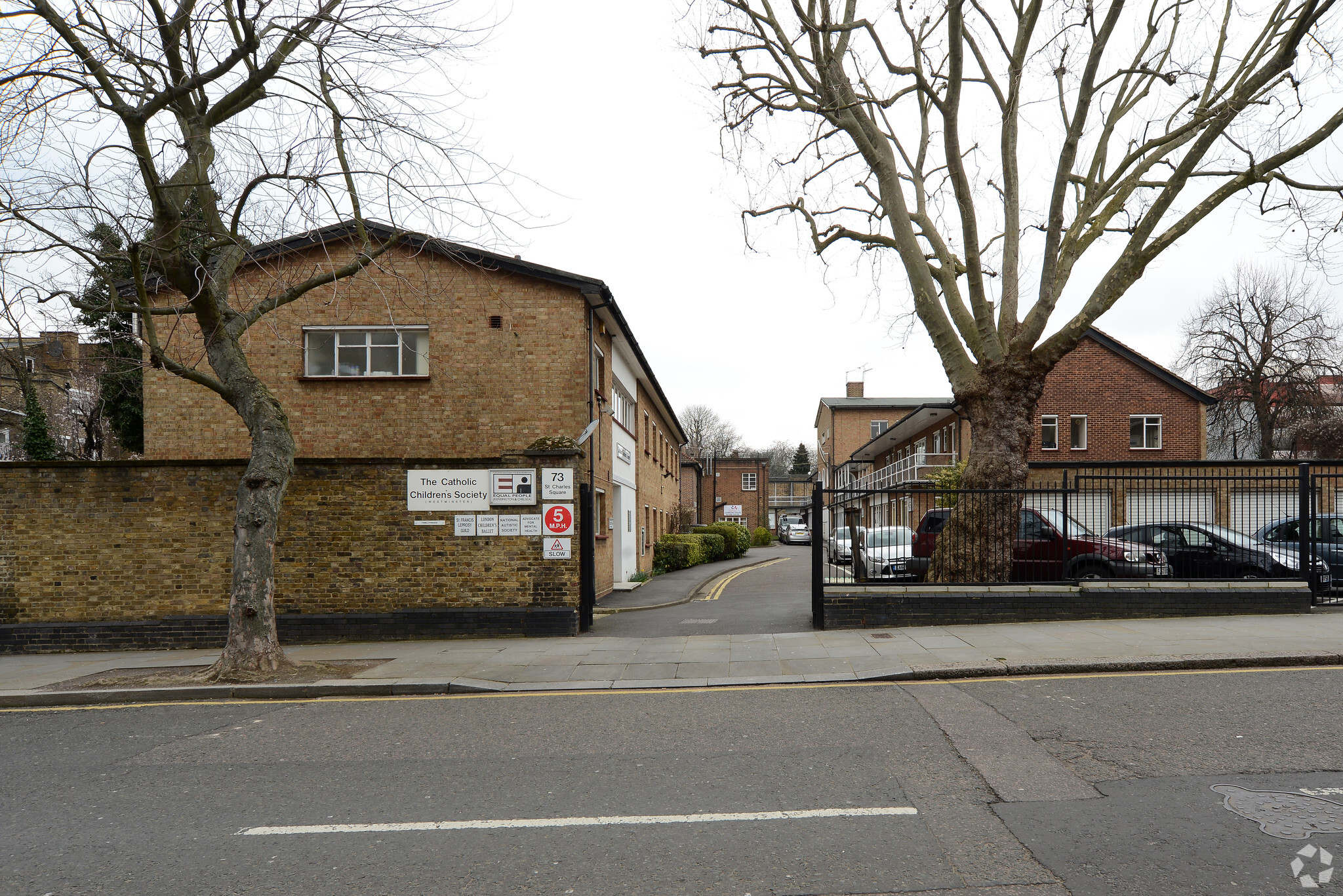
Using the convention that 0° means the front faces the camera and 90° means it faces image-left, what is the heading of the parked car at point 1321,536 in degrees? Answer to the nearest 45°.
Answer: approximately 270°

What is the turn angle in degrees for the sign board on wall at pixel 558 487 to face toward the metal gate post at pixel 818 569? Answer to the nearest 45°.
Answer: approximately 90° to its left

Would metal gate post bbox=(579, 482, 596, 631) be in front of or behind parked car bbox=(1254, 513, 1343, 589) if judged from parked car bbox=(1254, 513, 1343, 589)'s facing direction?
behind

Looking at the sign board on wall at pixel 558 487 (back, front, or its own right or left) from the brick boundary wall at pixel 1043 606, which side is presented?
left
